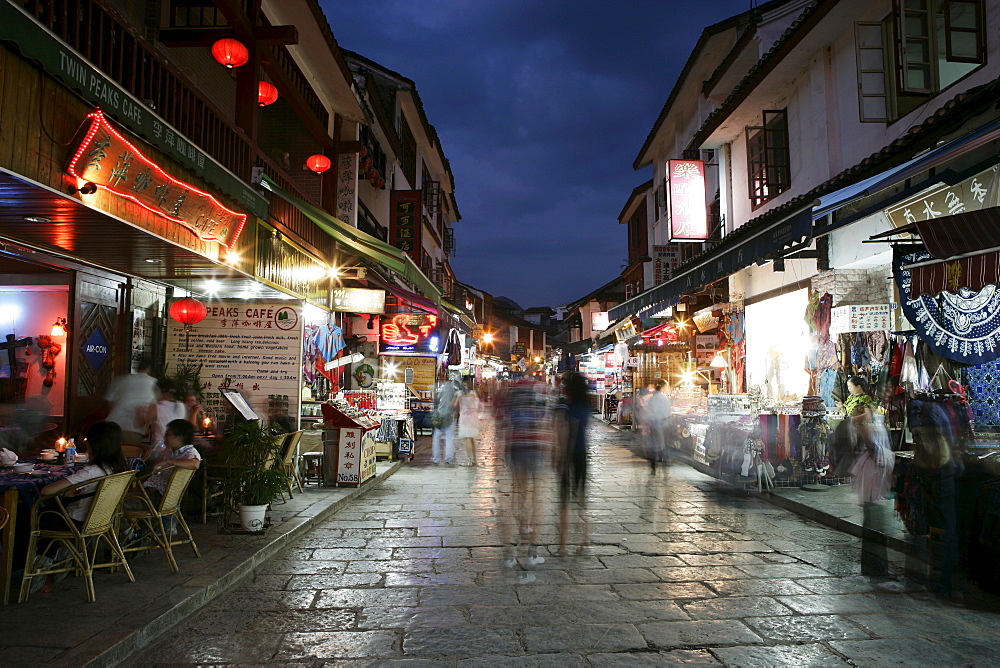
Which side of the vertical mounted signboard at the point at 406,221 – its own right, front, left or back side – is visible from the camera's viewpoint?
front

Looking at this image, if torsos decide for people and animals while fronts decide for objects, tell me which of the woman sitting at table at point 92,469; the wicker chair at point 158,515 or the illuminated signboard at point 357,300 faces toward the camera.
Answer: the illuminated signboard

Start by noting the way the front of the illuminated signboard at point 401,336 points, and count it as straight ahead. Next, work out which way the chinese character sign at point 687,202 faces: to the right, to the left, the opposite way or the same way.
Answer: the same way

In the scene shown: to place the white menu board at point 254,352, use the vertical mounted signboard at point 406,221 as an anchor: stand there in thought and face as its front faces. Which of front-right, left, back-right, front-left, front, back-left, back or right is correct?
front

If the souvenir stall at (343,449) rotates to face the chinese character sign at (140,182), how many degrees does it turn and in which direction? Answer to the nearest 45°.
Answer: approximately 45° to its right

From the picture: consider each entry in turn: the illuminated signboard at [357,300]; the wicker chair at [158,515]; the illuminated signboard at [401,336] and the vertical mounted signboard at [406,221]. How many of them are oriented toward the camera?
3

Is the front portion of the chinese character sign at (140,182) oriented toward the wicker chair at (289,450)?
no

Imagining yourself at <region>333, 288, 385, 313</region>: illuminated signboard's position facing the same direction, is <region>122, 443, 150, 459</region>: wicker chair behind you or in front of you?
in front

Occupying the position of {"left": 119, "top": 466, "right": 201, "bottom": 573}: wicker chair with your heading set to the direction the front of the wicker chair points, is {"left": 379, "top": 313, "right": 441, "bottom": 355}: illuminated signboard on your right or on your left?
on your right

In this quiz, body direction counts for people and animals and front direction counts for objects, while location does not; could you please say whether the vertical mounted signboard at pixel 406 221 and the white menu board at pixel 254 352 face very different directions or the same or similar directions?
same or similar directions

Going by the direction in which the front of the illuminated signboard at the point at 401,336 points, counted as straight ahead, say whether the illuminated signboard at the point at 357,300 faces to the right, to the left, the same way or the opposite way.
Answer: the same way

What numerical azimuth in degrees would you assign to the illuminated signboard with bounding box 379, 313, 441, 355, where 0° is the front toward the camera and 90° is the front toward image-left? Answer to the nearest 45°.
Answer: approximately 0°

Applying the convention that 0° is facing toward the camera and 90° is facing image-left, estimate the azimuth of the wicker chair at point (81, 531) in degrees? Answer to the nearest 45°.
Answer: approximately 135°
